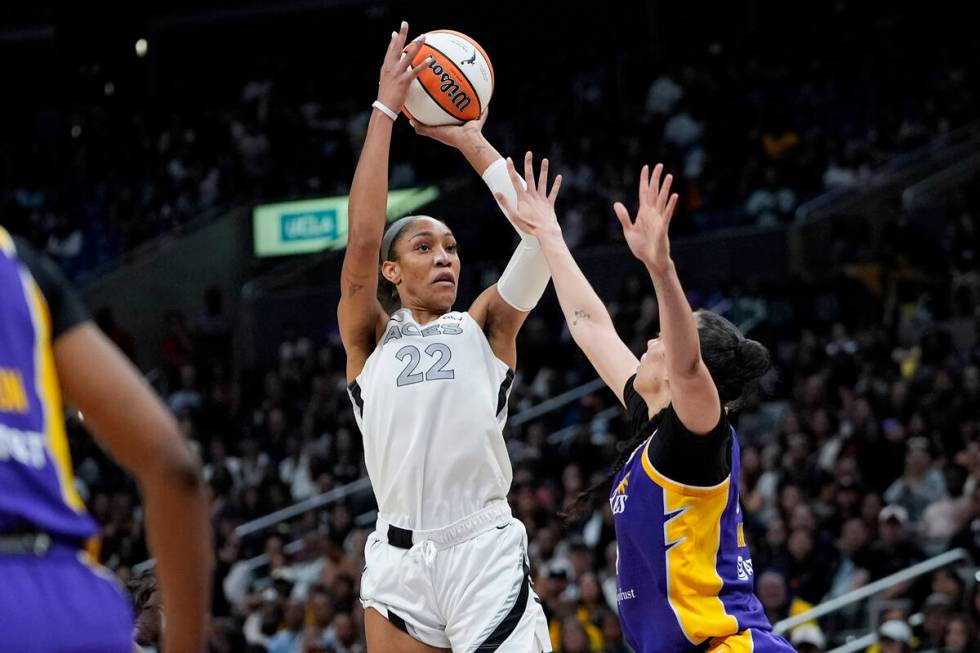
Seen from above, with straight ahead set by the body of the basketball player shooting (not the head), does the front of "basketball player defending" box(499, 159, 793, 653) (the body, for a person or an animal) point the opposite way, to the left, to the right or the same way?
to the right

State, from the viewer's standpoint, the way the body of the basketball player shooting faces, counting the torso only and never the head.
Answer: toward the camera

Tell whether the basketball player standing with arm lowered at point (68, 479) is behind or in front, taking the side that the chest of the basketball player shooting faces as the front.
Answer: in front

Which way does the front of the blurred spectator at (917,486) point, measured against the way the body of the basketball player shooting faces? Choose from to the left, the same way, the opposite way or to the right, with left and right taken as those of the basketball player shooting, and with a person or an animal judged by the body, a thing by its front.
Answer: the same way

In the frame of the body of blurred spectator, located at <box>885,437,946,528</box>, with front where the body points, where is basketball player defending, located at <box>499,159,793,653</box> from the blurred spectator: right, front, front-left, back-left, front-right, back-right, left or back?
front

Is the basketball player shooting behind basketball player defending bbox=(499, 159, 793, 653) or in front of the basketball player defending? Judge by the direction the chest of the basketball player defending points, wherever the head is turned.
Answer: in front

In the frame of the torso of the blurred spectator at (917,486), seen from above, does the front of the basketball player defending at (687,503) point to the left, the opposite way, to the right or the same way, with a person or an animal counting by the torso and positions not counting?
to the right

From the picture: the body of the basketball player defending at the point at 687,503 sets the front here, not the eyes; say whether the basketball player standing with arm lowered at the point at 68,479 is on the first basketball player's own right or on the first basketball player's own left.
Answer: on the first basketball player's own left

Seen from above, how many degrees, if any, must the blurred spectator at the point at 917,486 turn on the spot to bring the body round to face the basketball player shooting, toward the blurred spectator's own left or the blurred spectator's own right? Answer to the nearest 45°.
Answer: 0° — they already face them

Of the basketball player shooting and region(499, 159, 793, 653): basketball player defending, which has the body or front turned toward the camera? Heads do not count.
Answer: the basketball player shooting

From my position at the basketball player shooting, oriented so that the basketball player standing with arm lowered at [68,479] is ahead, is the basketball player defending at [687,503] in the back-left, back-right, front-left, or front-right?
front-left

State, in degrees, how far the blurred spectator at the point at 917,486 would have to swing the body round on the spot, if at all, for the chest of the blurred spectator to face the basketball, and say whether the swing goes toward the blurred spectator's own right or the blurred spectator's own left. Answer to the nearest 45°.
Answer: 0° — they already face it

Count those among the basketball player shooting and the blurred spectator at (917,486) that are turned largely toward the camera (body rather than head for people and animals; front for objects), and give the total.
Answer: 2

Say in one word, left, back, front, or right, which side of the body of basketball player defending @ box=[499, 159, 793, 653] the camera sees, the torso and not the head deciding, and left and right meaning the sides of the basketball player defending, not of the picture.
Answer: left

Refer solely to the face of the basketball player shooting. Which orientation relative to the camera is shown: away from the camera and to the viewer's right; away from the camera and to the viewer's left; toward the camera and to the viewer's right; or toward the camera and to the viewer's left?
toward the camera and to the viewer's right

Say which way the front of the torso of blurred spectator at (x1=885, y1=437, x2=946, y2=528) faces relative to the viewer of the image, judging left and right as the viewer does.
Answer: facing the viewer
